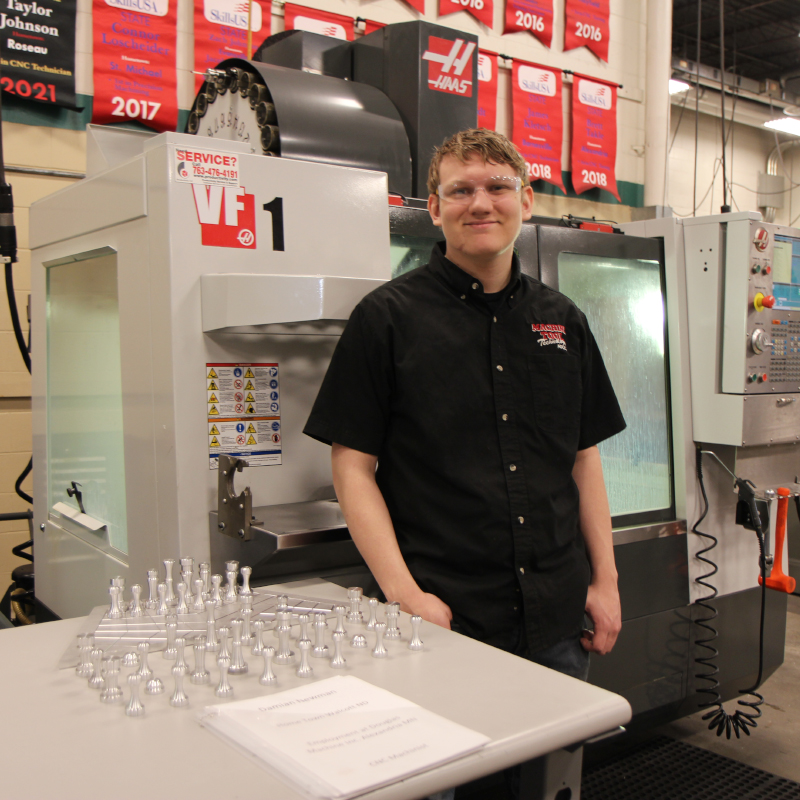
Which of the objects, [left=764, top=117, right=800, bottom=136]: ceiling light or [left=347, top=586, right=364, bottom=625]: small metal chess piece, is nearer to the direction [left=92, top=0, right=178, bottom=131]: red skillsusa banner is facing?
the small metal chess piece

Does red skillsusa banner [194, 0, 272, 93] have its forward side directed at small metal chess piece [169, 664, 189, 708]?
yes

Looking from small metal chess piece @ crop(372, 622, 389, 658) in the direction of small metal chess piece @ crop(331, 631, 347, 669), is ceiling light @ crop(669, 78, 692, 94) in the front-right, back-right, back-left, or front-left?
back-right

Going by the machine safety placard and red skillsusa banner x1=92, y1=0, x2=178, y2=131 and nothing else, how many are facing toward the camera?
2

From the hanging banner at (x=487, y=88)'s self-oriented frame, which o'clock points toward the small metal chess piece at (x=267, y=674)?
The small metal chess piece is roughly at 12 o'clock from the hanging banner.

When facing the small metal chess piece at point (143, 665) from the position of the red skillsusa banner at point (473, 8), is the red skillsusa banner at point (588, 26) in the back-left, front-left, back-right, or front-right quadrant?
back-left

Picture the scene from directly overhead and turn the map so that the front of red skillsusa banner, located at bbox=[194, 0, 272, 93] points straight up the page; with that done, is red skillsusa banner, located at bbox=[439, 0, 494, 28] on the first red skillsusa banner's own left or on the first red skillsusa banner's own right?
on the first red skillsusa banner's own left
